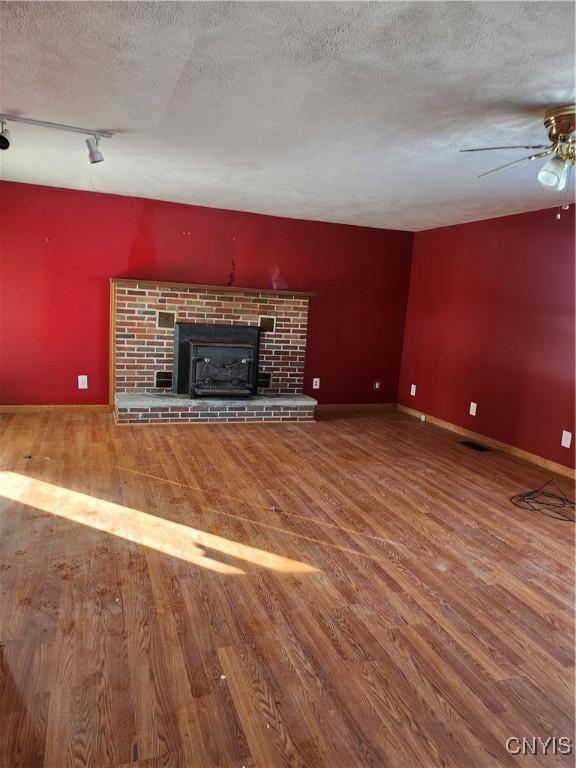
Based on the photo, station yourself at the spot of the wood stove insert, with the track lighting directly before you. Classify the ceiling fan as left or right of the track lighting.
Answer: left

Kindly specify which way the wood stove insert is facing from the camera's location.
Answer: facing the viewer

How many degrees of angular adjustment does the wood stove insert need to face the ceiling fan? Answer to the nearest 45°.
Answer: approximately 45° to its left

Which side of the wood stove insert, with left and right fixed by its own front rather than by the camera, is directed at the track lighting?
front

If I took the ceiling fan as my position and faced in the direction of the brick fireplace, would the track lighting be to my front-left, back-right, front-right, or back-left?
front-left
